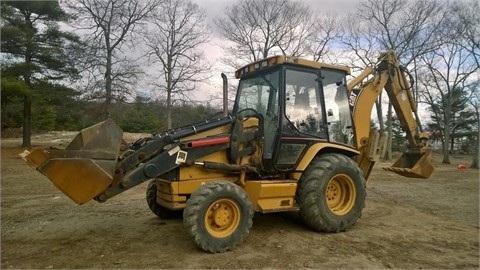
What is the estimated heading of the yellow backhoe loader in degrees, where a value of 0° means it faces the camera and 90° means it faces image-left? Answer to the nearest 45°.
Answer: approximately 45°

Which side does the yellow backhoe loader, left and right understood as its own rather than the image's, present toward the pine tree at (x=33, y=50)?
right

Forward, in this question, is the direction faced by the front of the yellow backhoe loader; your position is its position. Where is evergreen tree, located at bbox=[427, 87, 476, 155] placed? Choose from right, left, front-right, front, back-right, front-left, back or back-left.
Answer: back

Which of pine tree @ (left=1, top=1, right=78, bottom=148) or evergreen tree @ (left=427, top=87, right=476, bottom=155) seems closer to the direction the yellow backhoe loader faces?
the pine tree
